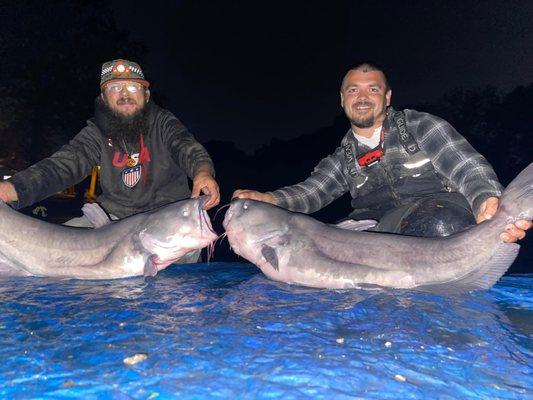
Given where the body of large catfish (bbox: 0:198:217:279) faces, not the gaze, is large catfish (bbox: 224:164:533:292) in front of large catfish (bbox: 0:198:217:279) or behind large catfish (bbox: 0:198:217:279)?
in front

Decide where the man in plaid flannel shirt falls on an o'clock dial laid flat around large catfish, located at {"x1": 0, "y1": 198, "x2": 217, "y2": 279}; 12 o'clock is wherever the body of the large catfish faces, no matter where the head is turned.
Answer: The man in plaid flannel shirt is roughly at 12 o'clock from the large catfish.

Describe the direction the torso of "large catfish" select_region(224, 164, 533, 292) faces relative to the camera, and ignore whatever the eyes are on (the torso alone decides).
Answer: to the viewer's left

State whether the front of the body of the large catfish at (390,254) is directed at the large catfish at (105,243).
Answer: yes

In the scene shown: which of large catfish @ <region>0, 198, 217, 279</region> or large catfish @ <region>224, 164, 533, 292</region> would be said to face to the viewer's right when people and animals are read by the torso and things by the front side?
large catfish @ <region>0, 198, 217, 279</region>

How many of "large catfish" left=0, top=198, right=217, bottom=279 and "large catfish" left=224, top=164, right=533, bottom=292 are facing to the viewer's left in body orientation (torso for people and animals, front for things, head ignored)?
1

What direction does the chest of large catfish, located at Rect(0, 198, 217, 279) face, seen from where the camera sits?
to the viewer's right
